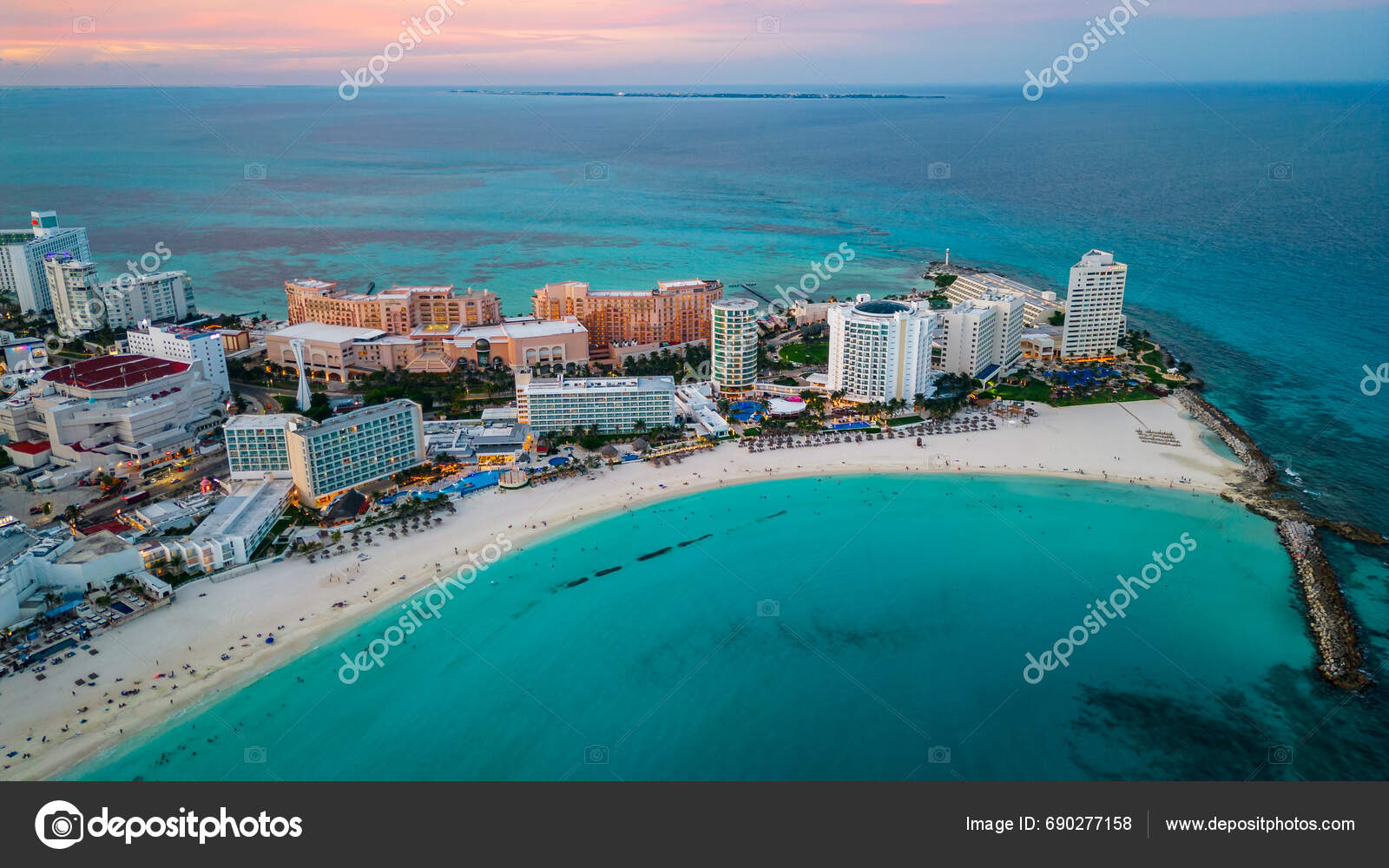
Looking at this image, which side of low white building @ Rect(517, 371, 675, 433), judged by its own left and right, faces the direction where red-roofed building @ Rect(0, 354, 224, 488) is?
right

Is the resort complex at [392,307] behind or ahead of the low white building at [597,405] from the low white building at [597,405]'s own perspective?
behind

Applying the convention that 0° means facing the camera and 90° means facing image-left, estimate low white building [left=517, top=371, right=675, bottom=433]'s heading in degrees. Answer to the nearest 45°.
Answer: approximately 0°

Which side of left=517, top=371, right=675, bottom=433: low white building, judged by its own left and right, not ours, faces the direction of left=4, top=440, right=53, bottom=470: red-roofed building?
right

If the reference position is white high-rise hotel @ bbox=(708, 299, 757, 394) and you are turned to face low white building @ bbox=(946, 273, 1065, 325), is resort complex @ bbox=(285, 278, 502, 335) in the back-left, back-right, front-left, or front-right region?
back-left

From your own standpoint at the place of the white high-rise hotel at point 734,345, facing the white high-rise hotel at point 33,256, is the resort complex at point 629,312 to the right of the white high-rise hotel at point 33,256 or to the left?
right

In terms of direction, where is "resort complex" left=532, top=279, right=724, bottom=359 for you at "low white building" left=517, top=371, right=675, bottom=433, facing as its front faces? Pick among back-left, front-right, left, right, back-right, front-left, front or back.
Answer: back

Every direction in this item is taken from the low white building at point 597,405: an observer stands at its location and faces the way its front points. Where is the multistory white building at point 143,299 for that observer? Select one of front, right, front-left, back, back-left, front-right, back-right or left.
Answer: back-right

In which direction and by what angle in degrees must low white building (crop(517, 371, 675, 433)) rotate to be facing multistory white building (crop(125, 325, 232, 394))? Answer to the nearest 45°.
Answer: approximately 90° to its right

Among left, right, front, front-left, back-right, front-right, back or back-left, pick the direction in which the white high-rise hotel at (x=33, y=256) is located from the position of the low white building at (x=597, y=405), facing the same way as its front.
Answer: back-right

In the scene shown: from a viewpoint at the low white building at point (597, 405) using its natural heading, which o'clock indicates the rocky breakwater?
The rocky breakwater is roughly at 10 o'clock from the low white building.

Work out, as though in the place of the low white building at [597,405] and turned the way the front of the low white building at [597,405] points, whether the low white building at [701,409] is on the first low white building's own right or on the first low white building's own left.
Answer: on the first low white building's own left
